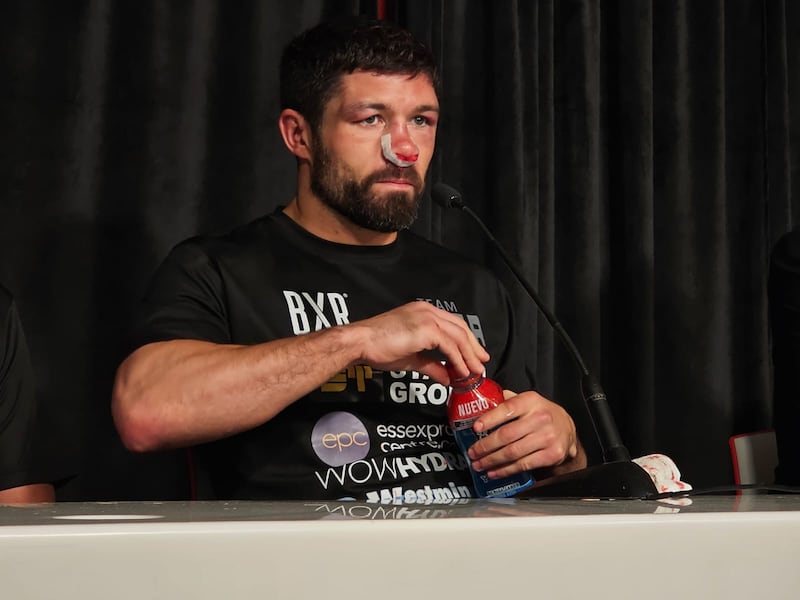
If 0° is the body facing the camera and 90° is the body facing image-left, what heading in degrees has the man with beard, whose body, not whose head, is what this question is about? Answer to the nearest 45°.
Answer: approximately 315°

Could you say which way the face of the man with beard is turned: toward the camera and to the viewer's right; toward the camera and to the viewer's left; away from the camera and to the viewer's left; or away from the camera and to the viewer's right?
toward the camera and to the viewer's right
